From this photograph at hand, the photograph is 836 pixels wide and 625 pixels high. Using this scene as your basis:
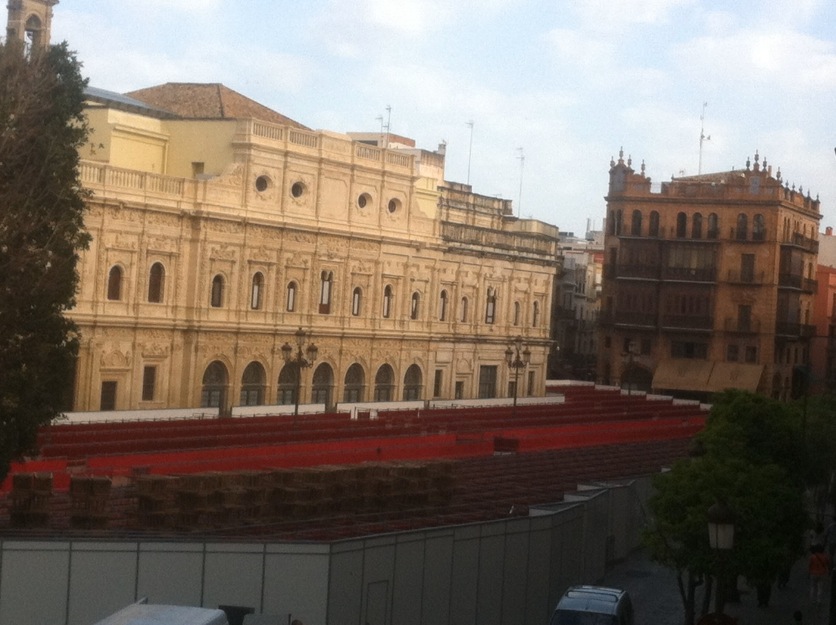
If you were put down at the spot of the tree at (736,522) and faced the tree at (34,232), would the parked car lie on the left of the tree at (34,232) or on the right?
left

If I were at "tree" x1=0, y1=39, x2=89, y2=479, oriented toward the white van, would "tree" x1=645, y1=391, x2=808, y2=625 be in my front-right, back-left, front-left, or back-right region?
front-left

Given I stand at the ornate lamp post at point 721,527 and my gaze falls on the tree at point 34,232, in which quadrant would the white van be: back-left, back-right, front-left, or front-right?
front-left
